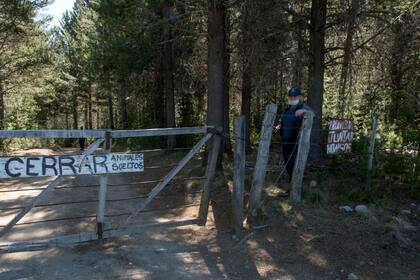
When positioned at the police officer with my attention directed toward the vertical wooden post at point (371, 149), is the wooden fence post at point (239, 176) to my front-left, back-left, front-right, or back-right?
back-right

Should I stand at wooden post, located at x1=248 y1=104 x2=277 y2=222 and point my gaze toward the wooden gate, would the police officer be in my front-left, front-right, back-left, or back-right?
back-right

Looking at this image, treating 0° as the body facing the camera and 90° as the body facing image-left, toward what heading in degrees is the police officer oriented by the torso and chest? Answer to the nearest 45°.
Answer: approximately 0°

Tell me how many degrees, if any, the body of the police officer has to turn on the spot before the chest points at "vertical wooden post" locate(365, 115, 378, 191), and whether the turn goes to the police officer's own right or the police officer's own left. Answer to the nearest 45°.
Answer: approximately 90° to the police officer's own left

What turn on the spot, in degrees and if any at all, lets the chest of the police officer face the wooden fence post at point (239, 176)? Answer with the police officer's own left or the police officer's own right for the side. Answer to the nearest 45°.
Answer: approximately 45° to the police officer's own right

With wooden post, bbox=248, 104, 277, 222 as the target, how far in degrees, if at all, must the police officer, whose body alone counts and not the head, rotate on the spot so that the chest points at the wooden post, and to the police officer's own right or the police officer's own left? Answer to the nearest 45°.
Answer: approximately 45° to the police officer's own right

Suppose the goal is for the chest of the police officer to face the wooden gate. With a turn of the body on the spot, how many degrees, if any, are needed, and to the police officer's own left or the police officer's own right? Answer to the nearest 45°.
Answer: approximately 45° to the police officer's own right
